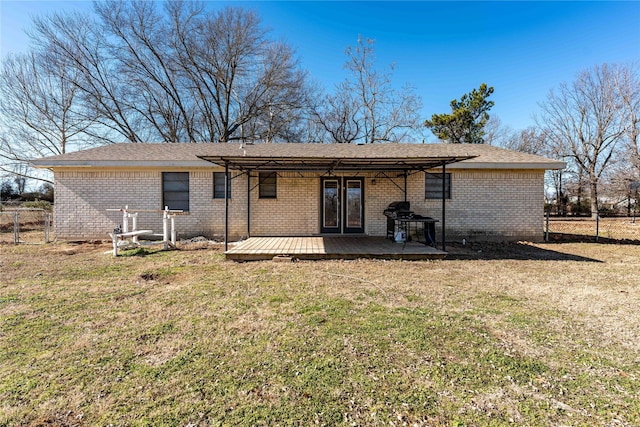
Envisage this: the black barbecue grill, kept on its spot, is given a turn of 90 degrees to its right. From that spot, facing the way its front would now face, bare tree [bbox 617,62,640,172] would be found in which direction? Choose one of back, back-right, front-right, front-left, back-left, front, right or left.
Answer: right

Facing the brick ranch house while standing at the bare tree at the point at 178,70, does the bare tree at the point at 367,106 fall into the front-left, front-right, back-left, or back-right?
front-left

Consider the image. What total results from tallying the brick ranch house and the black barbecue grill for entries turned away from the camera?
1

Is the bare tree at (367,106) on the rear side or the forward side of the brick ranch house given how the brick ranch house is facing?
on the forward side

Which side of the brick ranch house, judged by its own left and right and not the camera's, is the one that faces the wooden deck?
back

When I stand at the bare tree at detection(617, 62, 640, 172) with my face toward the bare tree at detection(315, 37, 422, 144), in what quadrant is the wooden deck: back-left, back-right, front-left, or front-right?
front-left

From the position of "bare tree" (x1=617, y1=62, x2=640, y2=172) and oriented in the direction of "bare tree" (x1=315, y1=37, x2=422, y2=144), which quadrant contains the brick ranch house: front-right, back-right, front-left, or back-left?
front-left

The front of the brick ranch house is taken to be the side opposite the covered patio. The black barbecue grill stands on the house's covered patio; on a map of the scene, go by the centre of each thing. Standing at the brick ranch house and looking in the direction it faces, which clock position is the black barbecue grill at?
The black barbecue grill is roughly at 4 o'clock from the brick ranch house.

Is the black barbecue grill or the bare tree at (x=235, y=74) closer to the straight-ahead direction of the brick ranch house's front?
the black barbecue grill

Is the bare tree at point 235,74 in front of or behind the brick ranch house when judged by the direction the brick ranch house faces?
in front

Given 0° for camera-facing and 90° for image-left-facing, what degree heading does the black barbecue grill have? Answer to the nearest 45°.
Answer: approximately 45°

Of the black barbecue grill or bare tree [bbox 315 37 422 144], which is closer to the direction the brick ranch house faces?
the bare tree

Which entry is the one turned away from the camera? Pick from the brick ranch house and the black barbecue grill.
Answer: the brick ranch house

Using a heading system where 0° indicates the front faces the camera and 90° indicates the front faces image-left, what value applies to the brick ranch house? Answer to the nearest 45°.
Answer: approximately 180°

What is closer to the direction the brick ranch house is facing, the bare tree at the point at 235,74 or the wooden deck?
the bare tree
